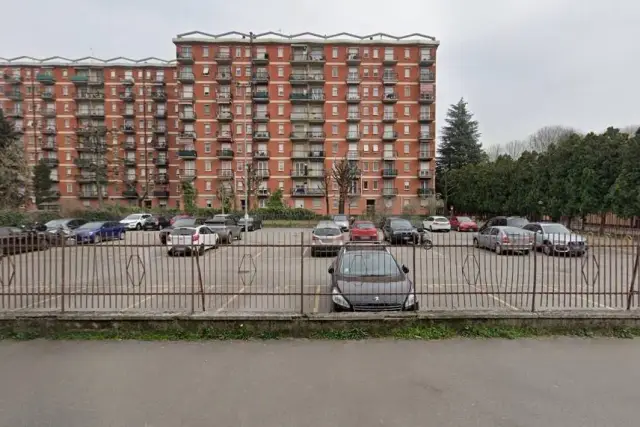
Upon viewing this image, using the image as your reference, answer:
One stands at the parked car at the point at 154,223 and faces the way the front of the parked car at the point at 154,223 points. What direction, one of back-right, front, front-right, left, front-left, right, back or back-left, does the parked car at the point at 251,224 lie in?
left

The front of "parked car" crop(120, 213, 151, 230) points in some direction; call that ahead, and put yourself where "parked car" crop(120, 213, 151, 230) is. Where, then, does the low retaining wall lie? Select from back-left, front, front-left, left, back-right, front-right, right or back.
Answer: front-left

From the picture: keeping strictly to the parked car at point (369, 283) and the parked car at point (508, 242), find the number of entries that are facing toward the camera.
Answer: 1

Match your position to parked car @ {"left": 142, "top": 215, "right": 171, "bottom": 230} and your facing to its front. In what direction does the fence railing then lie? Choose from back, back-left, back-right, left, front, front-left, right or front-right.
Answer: front-left

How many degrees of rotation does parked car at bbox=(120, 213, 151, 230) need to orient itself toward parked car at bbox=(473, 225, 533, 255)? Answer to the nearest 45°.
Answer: approximately 45° to its left

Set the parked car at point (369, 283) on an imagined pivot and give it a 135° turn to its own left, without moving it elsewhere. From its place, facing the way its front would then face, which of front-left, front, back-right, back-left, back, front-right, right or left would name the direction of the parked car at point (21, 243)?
back-left

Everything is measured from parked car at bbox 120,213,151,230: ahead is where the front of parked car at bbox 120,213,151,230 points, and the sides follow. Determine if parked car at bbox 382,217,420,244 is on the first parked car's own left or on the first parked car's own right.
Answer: on the first parked car's own left

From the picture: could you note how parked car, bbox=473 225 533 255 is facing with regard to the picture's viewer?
facing away from the viewer and to the left of the viewer
